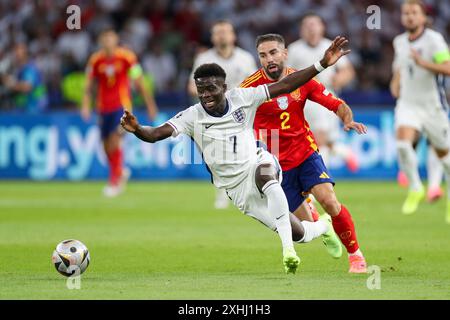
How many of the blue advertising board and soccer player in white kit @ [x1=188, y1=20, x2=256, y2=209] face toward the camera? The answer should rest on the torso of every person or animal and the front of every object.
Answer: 2

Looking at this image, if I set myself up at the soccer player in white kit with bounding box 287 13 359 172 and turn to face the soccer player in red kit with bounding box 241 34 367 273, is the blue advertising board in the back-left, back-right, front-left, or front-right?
back-right

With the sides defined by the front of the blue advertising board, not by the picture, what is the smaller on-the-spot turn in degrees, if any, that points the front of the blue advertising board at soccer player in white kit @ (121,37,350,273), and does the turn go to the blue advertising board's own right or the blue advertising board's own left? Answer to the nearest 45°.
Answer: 0° — it already faces them

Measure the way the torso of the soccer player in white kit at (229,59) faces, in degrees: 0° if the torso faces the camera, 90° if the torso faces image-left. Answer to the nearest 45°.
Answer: approximately 0°

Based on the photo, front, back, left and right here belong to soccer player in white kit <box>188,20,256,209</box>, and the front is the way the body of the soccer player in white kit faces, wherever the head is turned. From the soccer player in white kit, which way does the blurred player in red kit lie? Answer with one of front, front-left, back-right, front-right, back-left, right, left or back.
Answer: back-right
